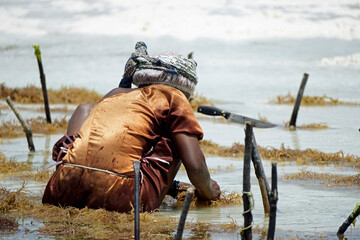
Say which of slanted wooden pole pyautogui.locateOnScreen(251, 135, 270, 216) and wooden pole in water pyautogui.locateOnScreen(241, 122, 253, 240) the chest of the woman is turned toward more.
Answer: the slanted wooden pole

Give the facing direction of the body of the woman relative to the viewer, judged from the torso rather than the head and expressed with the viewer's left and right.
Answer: facing away from the viewer and to the right of the viewer

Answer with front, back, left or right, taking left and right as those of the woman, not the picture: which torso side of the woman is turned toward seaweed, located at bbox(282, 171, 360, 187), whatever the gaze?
front

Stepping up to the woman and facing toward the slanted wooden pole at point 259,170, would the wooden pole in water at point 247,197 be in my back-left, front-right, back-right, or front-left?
front-right

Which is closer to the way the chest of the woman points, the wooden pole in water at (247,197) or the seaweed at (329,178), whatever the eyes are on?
the seaweed

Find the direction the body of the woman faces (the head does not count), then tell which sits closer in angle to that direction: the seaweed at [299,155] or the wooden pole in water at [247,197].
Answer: the seaweed

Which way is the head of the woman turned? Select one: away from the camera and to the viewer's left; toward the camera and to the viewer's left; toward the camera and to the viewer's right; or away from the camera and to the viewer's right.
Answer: away from the camera and to the viewer's right

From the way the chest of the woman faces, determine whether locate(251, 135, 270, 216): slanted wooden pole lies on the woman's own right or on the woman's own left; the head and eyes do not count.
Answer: on the woman's own right

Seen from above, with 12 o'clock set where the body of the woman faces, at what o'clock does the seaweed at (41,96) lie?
The seaweed is roughly at 10 o'clock from the woman.
